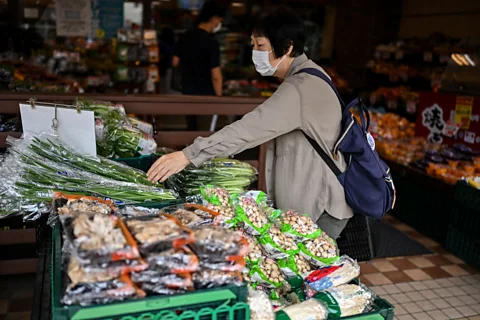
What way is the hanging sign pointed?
toward the camera

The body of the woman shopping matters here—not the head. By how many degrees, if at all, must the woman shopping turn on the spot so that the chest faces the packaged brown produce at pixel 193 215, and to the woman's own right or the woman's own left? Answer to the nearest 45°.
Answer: approximately 45° to the woman's own left

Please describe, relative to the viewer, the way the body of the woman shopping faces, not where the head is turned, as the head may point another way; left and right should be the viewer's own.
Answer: facing to the left of the viewer

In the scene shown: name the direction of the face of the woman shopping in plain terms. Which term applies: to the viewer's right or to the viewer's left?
to the viewer's left

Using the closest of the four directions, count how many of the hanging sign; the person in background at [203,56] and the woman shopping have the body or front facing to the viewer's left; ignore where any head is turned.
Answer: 1

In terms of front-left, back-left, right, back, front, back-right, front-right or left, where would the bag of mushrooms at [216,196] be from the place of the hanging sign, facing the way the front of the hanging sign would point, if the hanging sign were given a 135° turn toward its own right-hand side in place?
back-left

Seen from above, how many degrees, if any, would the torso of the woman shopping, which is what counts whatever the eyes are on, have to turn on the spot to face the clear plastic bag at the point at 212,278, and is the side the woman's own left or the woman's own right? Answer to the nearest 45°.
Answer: approximately 90° to the woman's own left

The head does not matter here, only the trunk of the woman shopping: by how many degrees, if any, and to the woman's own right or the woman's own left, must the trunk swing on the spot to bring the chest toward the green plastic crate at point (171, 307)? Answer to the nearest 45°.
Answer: approximately 90° to the woman's own left

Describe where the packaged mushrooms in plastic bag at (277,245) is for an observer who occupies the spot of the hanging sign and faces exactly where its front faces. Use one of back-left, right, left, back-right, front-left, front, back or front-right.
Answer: front

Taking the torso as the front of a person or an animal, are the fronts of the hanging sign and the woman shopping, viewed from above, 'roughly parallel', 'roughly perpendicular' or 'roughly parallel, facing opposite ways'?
roughly perpendicular
